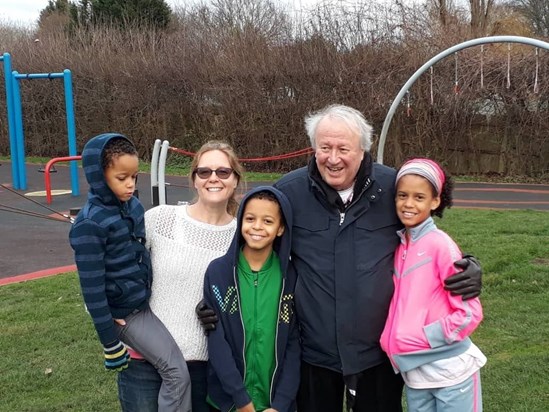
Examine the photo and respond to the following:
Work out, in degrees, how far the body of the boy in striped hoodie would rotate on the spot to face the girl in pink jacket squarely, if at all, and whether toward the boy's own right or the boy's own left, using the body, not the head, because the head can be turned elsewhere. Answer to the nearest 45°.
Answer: approximately 45° to the boy's own left

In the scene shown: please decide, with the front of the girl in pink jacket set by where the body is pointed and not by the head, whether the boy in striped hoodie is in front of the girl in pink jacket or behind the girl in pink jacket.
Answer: in front

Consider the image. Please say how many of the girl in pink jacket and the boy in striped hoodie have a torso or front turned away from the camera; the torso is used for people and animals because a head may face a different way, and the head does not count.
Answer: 0

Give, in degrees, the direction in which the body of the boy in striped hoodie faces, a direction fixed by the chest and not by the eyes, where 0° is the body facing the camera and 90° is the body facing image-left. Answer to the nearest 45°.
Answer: approximately 315°

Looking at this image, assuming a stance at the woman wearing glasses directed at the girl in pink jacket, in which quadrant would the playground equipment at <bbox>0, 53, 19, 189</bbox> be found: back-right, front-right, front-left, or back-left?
back-left

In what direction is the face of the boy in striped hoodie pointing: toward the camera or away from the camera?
toward the camera

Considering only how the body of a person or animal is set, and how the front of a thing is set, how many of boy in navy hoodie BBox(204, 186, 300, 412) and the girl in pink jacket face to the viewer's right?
0

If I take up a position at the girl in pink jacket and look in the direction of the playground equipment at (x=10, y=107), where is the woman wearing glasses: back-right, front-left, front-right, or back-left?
front-left

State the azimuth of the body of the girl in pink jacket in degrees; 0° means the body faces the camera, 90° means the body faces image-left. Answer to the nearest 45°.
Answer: approximately 45°

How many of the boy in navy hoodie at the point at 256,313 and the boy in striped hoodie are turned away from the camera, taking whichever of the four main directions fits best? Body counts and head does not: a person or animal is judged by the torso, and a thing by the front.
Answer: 0

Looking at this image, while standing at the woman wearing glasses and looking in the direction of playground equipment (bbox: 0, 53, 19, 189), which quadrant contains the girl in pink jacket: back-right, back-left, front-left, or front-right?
back-right

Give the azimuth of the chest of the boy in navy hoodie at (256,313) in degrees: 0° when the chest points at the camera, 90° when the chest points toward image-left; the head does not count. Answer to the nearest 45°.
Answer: approximately 0°

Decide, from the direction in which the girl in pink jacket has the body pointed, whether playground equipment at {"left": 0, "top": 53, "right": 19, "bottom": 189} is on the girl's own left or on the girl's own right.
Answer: on the girl's own right

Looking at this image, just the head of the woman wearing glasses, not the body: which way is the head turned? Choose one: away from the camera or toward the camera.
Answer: toward the camera

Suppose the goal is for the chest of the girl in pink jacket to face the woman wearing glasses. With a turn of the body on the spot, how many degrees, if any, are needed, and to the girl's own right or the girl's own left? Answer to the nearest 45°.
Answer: approximately 45° to the girl's own right
